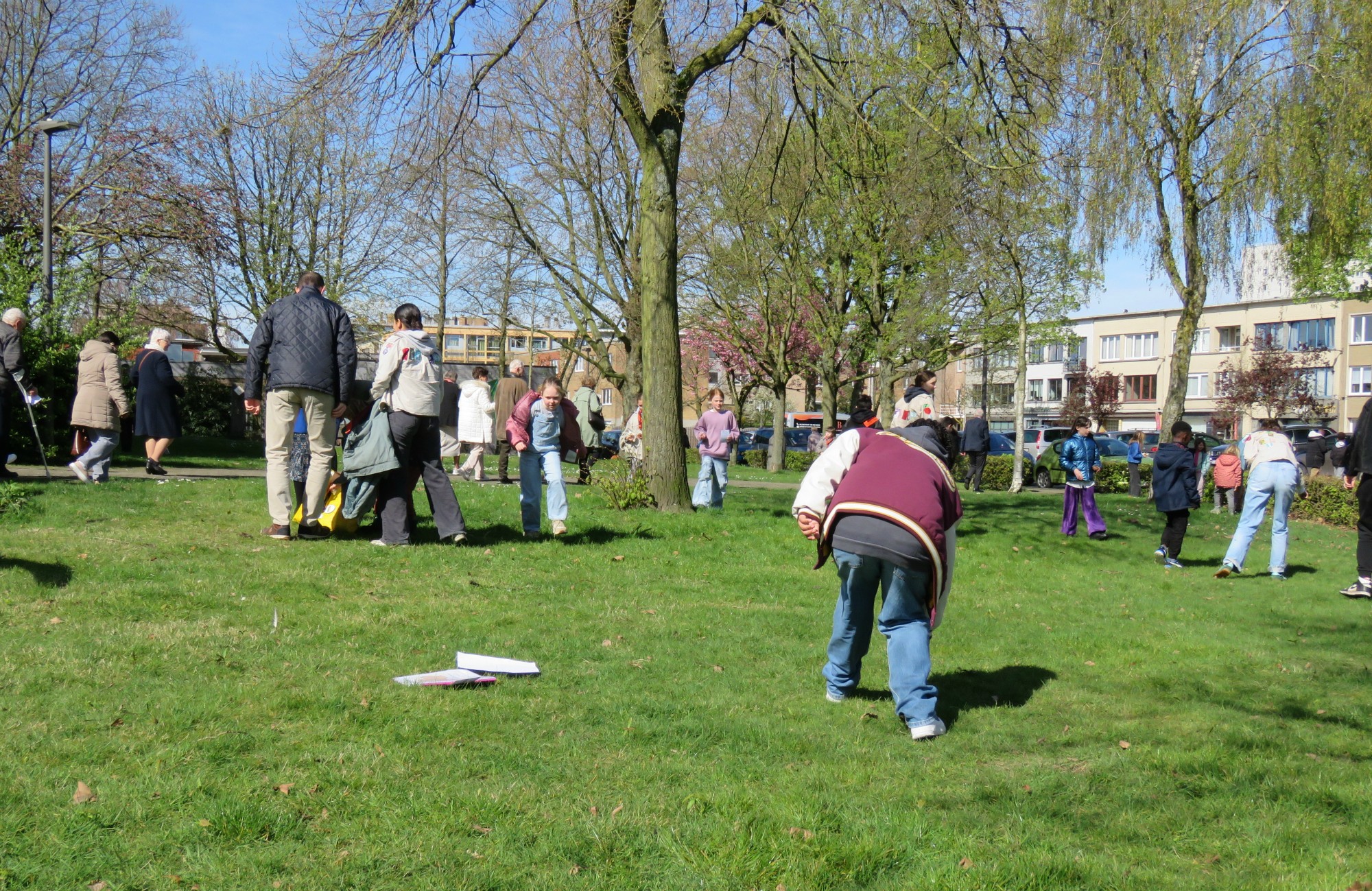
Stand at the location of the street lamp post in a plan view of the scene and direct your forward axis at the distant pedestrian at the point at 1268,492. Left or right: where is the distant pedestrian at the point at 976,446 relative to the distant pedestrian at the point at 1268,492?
left

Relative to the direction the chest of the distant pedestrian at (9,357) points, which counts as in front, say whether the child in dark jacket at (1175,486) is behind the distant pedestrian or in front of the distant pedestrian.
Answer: in front

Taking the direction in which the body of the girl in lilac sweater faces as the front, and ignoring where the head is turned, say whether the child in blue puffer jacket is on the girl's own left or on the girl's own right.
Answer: on the girl's own left

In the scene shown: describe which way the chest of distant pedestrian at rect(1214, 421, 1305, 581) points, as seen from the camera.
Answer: away from the camera

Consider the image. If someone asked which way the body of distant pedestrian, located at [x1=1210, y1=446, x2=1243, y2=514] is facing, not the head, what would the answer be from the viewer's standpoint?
away from the camera

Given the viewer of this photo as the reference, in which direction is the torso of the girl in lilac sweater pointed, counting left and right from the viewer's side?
facing the viewer

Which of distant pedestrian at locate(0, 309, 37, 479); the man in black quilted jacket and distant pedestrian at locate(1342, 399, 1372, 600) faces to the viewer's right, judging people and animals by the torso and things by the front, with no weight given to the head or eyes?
distant pedestrian at locate(0, 309, 37, 479)

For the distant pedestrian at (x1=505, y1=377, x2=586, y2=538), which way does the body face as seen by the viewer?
toward the camera

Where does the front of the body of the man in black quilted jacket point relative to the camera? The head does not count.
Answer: away from the camera
